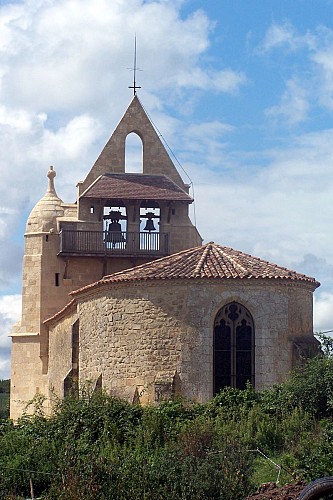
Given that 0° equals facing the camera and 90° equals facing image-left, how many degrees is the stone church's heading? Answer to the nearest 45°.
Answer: approximately 180°
